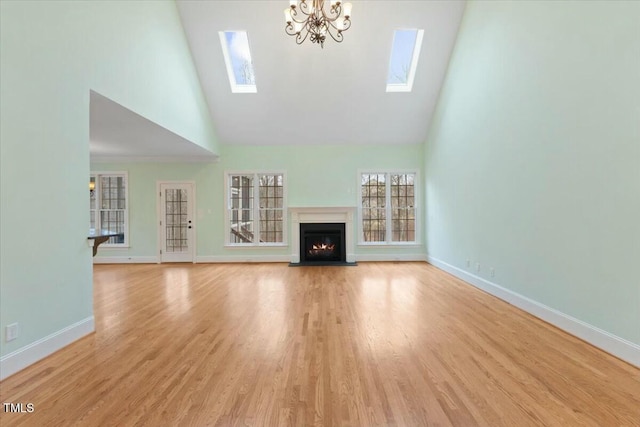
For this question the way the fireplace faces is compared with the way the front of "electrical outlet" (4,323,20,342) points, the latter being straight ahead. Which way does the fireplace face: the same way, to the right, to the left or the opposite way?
to the right

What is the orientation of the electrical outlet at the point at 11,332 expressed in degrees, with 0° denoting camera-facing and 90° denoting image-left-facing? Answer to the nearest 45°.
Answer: approximately 315°

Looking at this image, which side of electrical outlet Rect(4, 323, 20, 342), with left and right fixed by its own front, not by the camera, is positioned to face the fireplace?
left

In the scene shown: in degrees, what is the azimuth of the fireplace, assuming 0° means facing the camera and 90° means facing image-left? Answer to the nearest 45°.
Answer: approximately 0°

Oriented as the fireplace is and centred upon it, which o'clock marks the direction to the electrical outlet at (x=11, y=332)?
The electrical outlet is roughly at 1 o'clock from the fireplace.

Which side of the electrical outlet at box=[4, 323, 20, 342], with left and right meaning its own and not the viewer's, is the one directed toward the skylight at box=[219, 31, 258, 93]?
left
